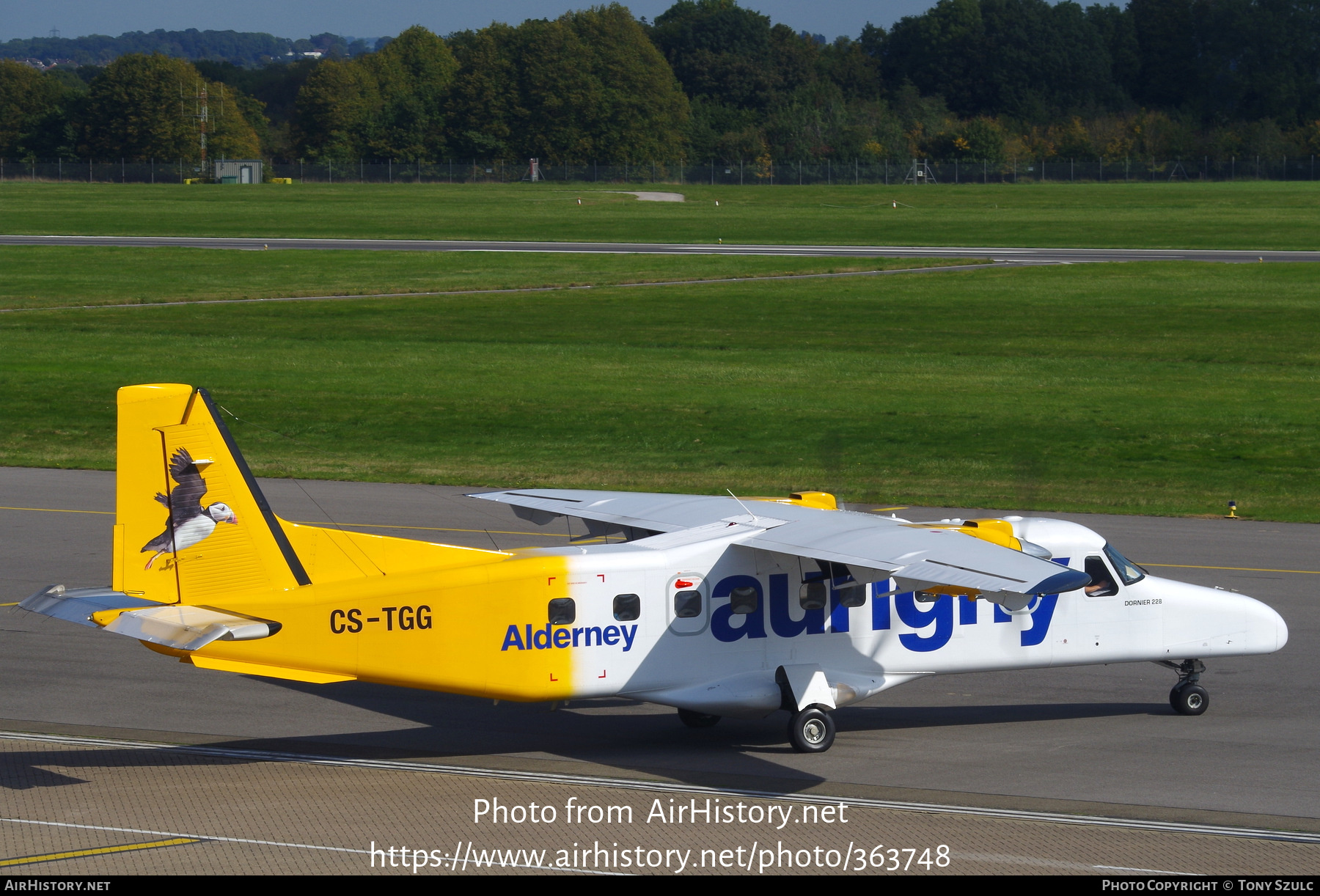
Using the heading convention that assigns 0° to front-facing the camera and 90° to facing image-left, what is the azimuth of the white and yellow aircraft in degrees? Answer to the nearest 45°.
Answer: approximately 225°
